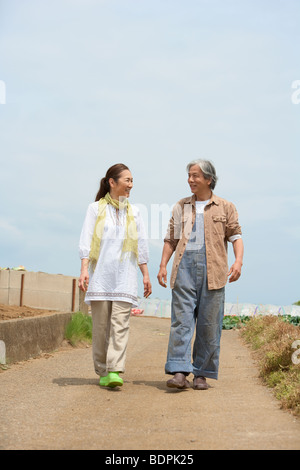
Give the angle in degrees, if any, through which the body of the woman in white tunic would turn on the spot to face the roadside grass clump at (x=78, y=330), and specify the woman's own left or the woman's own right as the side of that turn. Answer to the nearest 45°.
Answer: approximately 180°

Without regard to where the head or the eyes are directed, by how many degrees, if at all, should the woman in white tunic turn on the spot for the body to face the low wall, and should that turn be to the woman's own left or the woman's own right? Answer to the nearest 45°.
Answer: approximately 180°

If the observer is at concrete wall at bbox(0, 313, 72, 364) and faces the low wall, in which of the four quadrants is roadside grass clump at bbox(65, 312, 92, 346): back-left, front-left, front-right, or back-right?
front-right

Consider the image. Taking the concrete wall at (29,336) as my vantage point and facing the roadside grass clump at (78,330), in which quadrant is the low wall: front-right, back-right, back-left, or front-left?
front-left

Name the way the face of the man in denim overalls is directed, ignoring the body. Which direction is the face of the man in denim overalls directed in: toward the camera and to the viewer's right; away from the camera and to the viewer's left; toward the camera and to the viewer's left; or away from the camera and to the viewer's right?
toward the camera and to the viewer's left

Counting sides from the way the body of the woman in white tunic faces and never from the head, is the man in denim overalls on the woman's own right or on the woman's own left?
on the woman's own left

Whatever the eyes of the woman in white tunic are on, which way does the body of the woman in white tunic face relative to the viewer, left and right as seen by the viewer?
facing the viewer

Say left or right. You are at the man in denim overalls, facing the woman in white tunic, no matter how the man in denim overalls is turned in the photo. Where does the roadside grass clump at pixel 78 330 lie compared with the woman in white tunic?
right

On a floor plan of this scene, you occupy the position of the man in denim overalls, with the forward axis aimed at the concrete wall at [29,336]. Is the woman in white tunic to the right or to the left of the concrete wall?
left
